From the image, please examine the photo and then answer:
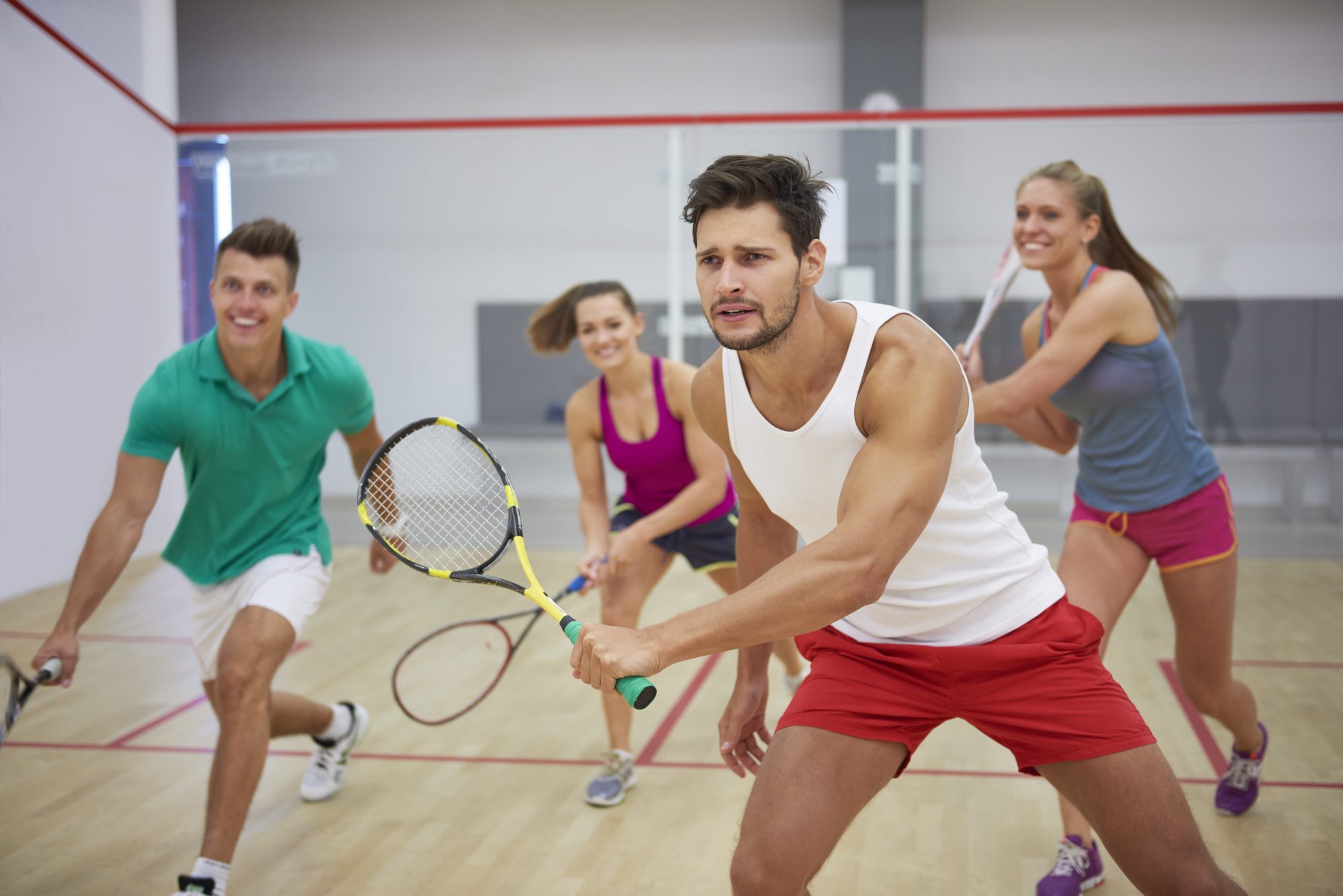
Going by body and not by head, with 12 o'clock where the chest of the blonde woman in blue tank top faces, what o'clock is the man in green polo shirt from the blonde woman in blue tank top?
The man in green polo shirt is roughly at 1 o'clock from the blonde woman in blue tank top.

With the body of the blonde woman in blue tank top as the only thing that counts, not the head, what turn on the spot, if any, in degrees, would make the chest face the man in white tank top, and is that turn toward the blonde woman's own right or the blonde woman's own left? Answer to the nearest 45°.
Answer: approximately 45° to the blonde woman's own left

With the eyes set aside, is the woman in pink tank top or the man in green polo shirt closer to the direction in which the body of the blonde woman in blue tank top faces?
the man in green polo shirt

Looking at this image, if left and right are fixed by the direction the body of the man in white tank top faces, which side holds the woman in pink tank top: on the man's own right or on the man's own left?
on the man's own right

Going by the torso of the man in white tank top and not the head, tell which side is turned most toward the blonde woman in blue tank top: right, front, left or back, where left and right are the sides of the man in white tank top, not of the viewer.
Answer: back

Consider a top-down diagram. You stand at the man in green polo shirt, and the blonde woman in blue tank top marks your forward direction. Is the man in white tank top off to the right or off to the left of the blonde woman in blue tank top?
right

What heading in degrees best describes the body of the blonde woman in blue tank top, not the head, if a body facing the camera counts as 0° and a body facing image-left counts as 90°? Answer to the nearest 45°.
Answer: approximately 45°
